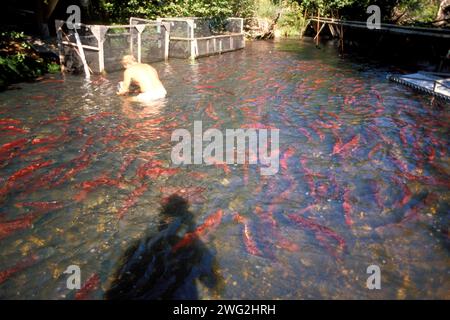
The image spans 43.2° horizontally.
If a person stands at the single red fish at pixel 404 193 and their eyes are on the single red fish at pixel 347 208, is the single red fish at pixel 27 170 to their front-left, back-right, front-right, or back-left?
front-right

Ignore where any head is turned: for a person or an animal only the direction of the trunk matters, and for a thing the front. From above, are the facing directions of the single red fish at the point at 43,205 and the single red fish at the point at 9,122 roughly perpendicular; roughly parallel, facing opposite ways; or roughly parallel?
roughly parallel

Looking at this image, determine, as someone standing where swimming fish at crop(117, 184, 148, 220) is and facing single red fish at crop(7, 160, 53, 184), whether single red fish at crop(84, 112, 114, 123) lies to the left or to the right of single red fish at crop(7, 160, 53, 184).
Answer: right

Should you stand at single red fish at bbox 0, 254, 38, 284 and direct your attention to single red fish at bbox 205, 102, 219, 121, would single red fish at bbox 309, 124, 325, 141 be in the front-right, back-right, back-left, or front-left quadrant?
front-right
